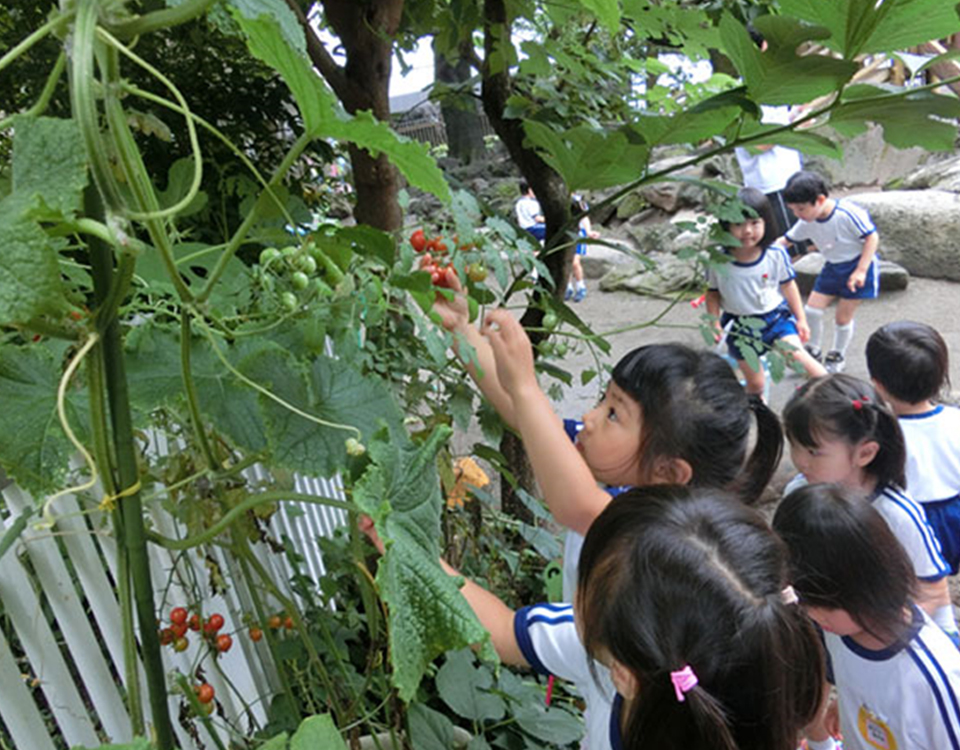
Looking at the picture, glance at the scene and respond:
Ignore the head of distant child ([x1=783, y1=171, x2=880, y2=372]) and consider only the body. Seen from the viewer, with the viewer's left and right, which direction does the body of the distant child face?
facing the viewer and to the left of the viewer

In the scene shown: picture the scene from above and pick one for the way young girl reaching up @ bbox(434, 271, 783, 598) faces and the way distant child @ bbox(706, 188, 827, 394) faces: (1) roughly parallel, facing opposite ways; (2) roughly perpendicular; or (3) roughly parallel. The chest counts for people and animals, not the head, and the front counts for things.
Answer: roughly perpendicular

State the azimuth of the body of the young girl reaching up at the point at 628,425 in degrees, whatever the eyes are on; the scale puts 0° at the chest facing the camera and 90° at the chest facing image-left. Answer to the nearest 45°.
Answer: approximately 90°

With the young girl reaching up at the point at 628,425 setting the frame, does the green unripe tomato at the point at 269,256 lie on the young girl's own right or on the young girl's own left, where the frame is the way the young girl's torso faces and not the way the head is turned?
on the young girl's own left

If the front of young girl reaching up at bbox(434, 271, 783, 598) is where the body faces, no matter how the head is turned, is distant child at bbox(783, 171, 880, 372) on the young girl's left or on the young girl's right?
on the young girl's right

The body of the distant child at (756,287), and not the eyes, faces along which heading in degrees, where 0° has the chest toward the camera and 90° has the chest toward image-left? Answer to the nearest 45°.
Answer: approximately 0°

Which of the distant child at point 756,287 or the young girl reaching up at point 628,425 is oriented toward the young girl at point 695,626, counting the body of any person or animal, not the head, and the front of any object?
the distant child

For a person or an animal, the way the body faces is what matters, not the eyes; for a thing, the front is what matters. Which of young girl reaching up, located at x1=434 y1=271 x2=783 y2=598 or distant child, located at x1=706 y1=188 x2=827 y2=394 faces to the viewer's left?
the young girl reaching up

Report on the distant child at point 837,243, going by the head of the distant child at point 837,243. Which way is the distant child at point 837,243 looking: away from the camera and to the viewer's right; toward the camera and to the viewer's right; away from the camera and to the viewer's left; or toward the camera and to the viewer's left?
toward the camera and to the viewer's left

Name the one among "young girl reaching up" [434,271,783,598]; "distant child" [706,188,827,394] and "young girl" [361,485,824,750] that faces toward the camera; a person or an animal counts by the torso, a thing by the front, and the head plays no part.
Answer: the distant child
